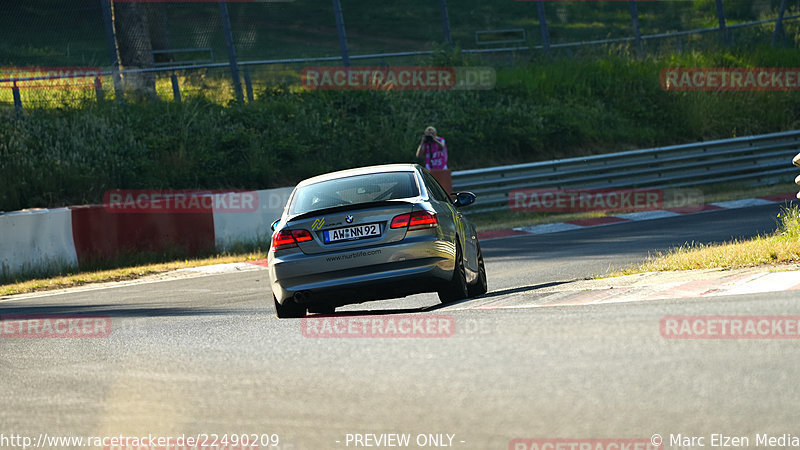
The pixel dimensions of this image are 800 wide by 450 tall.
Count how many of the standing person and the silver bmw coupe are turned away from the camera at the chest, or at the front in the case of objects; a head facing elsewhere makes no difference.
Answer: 1

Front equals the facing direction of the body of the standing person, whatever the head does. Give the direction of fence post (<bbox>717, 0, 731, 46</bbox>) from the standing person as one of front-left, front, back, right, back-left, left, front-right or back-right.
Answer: back

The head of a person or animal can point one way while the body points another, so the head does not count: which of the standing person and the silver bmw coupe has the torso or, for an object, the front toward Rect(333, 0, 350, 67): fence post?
the silver bmw coupe

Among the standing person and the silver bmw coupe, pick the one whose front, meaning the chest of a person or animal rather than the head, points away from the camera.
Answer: the silver bmw coupe

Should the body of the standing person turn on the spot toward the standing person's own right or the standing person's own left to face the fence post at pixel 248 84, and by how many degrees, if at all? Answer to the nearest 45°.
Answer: approximately 90° to the standing person's own right

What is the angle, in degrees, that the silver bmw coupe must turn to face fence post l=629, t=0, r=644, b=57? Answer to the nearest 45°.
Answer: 0° — it already faces it

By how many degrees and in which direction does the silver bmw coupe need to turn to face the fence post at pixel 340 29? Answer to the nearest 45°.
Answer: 0° — it already faces it

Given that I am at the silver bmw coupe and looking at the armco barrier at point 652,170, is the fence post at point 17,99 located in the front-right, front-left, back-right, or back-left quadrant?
front-left

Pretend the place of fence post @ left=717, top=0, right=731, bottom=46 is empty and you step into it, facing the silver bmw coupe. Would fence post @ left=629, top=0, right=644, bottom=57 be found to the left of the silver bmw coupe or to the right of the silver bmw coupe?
right

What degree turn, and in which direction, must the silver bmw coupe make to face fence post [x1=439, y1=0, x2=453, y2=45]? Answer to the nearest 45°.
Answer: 0° — it already faces it

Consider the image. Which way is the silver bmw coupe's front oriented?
away from the camera

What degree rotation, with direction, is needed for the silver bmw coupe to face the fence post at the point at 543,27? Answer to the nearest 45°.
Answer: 0° — it already faces it

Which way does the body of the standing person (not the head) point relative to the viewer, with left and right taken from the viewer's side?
facing the viewer and to the left of the viewer

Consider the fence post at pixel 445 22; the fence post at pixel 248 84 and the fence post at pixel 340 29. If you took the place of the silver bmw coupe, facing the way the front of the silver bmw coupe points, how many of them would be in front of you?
3

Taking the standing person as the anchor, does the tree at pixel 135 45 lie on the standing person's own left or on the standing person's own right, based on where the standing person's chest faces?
on the standing person's own right
